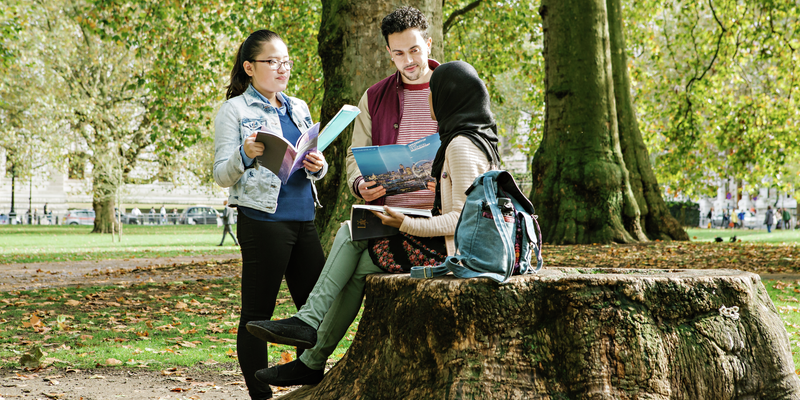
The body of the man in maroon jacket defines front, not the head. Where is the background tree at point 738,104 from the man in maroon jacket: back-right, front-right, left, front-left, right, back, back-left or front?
back-left

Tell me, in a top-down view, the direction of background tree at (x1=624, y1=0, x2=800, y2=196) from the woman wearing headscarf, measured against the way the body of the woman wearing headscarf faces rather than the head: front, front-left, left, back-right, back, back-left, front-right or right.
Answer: back-right

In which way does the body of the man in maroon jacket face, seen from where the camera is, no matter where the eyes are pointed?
toward the camera

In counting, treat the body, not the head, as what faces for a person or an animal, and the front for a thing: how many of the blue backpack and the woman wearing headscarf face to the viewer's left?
1

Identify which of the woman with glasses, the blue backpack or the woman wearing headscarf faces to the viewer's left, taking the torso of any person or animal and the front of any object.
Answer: the woman wearing headscarf

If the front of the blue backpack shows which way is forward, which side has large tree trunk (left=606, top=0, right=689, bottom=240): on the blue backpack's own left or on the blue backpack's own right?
on the blue backpack's own left

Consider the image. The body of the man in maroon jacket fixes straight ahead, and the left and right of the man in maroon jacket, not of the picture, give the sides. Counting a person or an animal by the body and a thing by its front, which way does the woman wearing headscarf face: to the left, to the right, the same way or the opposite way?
to the right

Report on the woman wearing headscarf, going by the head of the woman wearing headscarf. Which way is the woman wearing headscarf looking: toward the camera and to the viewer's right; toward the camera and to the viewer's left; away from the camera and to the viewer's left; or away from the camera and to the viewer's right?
away from the camera and to the viewer's left

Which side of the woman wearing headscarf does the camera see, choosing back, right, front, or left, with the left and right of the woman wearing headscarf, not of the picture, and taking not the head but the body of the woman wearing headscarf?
left

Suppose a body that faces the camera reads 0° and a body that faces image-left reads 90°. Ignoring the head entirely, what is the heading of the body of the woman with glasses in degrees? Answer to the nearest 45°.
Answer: approximately 315°
